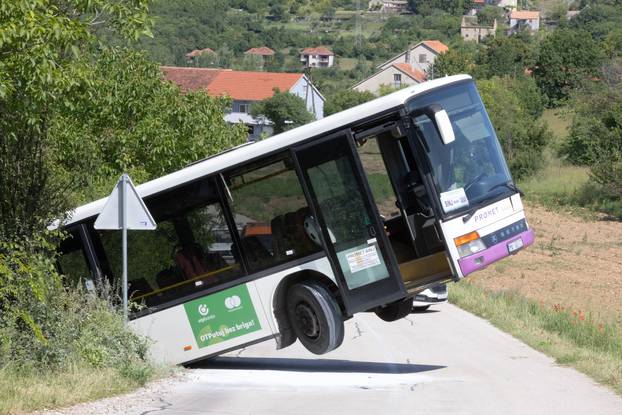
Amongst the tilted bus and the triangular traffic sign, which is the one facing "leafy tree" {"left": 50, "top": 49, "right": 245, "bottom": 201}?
the triangular traffic sign

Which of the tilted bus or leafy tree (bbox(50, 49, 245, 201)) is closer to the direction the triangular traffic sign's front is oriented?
the leafy tree

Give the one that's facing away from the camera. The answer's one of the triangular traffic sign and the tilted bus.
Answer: the triangular traffic sign

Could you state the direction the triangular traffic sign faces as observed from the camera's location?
facing away from the viewer

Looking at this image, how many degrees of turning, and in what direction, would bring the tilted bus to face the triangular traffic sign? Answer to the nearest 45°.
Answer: approximately 135° to its right

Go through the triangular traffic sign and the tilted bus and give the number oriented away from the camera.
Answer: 1

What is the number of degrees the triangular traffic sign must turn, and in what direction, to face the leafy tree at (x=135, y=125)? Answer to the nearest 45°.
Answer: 0° — it already faces it

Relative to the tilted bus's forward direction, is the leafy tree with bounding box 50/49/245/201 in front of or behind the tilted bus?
behind

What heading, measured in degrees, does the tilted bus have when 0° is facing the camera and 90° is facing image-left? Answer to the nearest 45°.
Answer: approximately 315°
